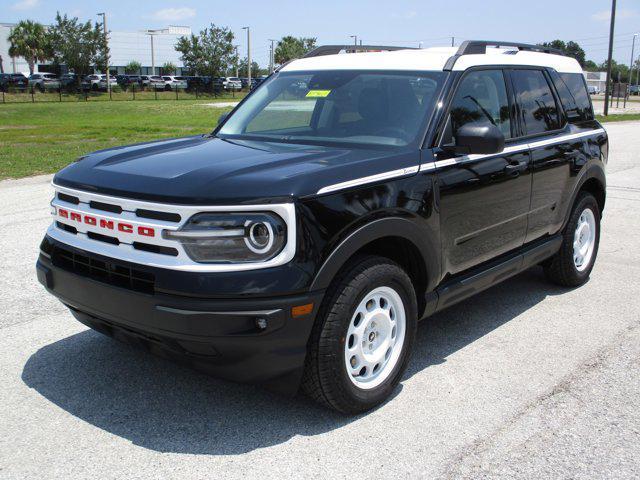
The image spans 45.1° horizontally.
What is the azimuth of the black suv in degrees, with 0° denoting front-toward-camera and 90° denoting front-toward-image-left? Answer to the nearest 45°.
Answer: approximately 45°
